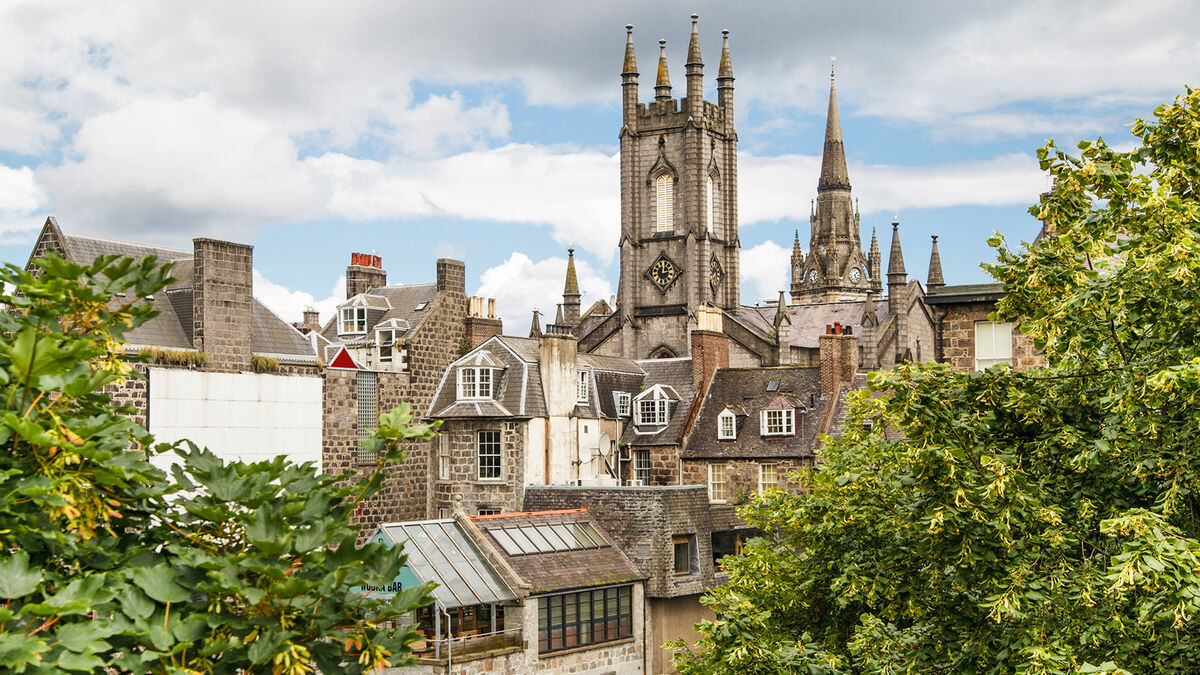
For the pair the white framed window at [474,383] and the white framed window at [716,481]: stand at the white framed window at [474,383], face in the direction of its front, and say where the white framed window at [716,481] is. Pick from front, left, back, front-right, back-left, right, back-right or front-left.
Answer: left

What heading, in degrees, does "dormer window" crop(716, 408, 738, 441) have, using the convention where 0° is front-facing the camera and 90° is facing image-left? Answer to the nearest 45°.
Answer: approximately 0°

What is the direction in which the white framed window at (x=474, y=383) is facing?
toward the camera

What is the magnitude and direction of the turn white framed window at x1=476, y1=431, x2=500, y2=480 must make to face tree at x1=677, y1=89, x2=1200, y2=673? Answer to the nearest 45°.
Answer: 0° — it already faces it

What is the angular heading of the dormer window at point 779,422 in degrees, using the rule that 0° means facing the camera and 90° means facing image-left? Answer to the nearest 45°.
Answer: approximately 0°

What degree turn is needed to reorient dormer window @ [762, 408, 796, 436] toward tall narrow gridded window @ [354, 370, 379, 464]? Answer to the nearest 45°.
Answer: approximately 90° to its right

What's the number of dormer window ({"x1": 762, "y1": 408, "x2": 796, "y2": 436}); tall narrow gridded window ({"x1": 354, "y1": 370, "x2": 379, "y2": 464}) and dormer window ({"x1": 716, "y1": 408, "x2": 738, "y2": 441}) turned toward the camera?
3

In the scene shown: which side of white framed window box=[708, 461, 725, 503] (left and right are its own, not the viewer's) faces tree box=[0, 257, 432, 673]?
front

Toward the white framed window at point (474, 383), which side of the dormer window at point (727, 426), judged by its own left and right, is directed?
right

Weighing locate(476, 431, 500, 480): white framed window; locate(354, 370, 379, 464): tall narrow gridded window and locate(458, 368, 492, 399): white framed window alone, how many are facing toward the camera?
3
